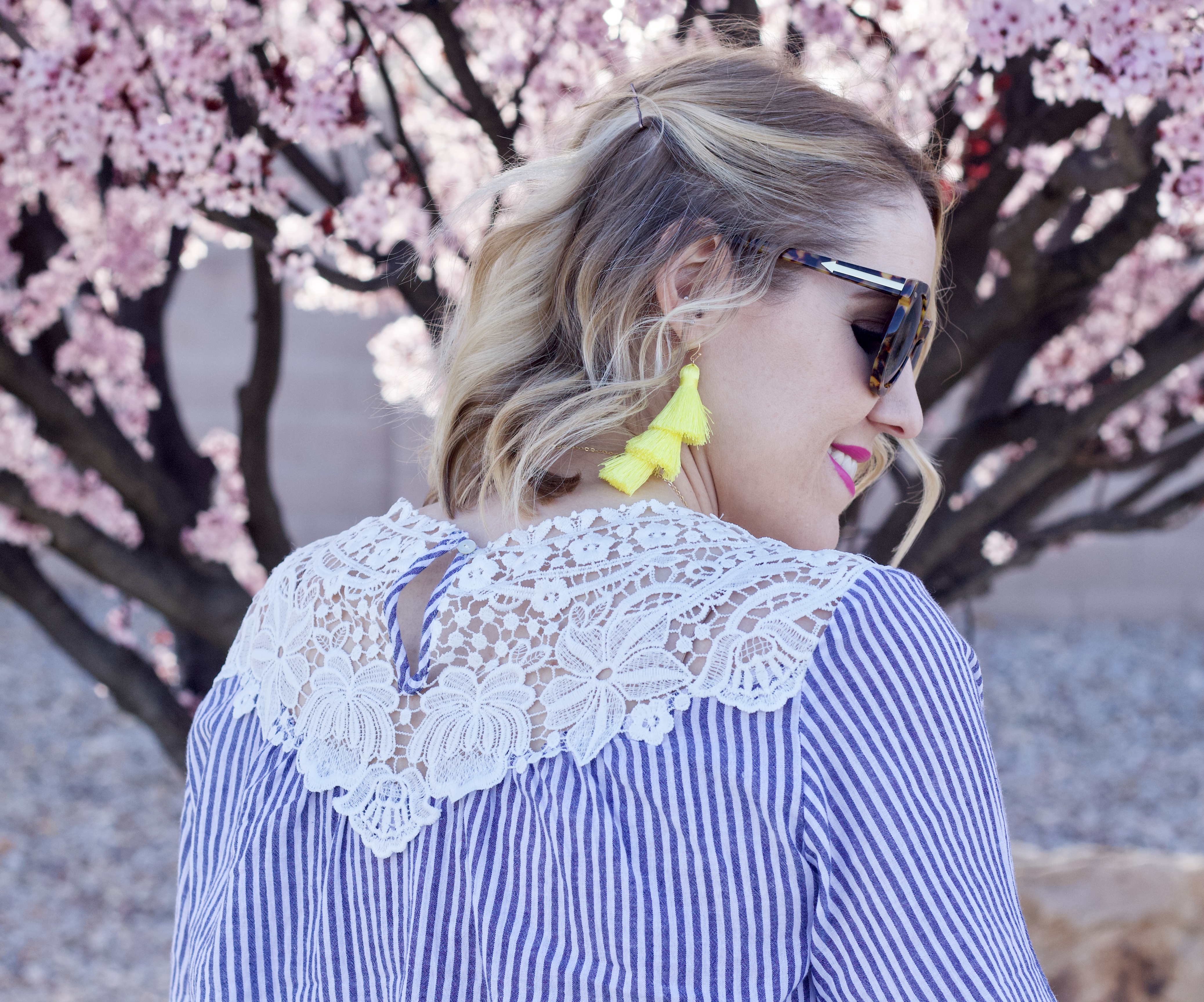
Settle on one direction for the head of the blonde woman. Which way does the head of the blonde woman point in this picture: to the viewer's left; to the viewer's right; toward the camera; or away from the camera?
to the viewer's right

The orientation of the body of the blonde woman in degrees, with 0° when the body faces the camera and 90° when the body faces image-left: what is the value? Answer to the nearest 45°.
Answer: approximately 225°

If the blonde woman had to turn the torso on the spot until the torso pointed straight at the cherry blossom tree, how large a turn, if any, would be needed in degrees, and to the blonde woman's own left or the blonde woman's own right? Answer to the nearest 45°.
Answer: approximately 45° to the blonde woman's own left
